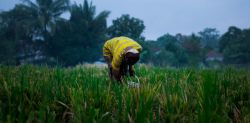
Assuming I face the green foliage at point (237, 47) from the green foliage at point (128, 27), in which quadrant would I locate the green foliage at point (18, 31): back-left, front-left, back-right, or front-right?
back-right

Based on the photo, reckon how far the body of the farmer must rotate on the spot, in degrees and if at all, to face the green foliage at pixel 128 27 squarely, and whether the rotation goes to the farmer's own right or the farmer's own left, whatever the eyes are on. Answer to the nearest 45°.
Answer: approximately 135° to the farmer's own left

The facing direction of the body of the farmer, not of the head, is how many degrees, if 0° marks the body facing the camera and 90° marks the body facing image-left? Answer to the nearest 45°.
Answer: approximately 315°
